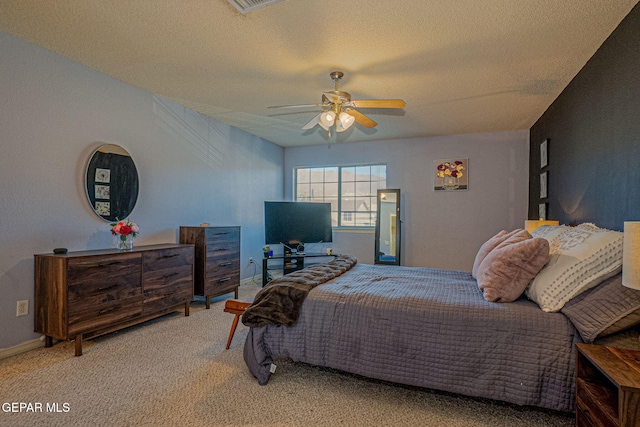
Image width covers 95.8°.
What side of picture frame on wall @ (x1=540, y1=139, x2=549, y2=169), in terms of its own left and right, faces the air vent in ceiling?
left

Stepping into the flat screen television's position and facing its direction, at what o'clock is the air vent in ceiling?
The air vent in ceiling is roughly at 12 o'clock from the flat screen television.

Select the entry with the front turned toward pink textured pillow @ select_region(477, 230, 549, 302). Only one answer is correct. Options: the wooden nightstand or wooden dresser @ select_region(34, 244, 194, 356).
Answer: the wooden dresser

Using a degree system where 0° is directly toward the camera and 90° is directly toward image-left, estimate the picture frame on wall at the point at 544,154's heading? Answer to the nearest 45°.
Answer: approximately 90°

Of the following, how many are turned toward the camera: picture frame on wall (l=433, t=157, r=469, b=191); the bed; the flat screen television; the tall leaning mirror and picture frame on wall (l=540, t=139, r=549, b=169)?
3

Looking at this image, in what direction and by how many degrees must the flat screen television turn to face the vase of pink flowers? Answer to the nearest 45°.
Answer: approximately 45° to its right

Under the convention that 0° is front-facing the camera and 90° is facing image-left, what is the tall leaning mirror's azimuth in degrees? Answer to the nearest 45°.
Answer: approximately 0°

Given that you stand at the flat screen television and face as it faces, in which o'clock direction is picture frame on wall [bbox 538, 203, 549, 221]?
The picture frame on wall is roughly at 10 o'clock from the flat screen television.

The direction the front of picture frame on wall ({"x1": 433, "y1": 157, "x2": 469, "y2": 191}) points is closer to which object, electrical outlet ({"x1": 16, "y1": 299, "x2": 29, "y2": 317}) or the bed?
the bed

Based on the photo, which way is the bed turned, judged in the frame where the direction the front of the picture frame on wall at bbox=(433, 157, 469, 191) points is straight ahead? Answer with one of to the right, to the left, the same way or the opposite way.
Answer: to the right

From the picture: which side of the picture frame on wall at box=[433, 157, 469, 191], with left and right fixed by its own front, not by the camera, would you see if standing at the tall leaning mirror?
right
